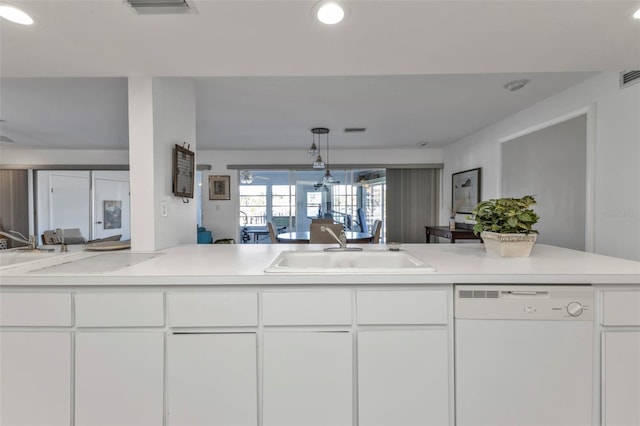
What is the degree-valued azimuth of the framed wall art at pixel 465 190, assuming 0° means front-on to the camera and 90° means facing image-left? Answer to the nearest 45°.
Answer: approximately 45°

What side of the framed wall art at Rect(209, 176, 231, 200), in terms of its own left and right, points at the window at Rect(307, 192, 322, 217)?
back

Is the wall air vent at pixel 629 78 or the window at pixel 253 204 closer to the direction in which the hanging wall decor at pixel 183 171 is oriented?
the wall air vent

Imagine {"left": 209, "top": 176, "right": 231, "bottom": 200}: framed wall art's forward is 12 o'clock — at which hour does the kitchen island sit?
The kitchen island is roughly at 12 o'clock from the framed wall art.

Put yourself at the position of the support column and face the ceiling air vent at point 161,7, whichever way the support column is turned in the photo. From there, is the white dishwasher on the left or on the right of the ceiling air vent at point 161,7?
left

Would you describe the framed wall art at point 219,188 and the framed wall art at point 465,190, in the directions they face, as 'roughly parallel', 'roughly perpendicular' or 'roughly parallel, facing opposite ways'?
roughly perpendicular

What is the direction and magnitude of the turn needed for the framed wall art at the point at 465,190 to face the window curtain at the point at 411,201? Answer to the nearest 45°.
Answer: approximately 90° to its right

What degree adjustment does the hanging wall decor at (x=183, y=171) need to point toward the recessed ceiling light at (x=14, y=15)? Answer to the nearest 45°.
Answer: approximately 90° to its right

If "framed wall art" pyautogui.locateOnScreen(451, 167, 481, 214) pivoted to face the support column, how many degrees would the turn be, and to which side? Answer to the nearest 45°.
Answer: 0° — it already faces it

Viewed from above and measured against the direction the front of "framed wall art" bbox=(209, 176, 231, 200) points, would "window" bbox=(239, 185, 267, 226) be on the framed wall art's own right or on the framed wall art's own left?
on the framed wall art's own left

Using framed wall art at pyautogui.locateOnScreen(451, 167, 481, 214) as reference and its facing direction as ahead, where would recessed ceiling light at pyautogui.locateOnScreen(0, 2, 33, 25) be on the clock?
The recessed ceiling light is roughly at 11 o'clock from the framed wall art.
